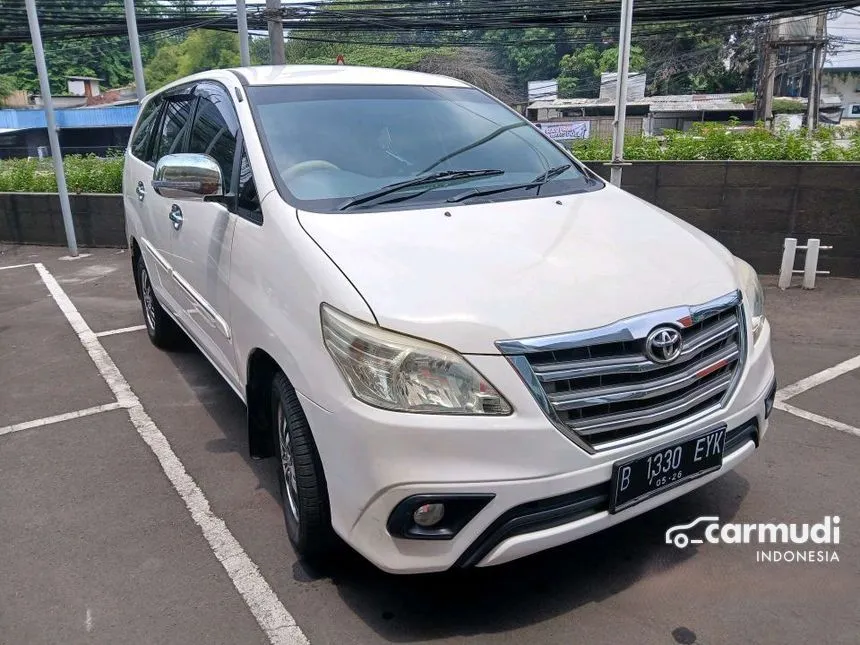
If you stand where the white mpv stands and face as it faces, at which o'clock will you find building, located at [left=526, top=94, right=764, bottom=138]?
The building is roughly at 8 o'clock from the white mpv.

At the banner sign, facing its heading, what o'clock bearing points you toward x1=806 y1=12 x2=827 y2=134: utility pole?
The utility pole is roughly at 10 o'clock from the banner sign.

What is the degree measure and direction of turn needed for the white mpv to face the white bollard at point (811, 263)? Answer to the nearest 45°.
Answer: approximately 90° to its left

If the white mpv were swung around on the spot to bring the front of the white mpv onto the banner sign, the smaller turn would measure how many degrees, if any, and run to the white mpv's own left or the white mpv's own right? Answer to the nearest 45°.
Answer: approximately 135° to the white mpv's own left

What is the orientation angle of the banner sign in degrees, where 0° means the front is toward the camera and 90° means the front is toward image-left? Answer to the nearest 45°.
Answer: approximately 0°

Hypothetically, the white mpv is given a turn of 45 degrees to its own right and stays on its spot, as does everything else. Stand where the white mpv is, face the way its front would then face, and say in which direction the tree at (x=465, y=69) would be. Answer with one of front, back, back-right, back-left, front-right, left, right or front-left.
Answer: back

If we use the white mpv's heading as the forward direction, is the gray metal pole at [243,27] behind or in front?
behind

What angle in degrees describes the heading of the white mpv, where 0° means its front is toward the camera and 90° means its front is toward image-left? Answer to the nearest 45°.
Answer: approximately 315°

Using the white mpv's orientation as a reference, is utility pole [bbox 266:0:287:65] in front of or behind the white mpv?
behind

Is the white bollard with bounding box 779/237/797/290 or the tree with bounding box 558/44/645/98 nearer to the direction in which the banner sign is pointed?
the white bollard

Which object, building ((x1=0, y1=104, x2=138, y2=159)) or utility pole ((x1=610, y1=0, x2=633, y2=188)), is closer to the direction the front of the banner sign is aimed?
the utility pole

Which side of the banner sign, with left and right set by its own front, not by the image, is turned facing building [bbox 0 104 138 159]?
right

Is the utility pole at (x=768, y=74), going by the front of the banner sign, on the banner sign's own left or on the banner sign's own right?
on the banner sign's own left

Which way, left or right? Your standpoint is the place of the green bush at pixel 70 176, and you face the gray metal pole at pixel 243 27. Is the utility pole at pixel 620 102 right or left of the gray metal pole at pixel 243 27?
right
